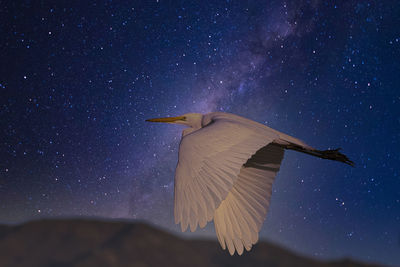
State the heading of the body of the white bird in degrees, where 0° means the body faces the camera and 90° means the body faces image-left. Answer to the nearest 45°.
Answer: approximately 90°
